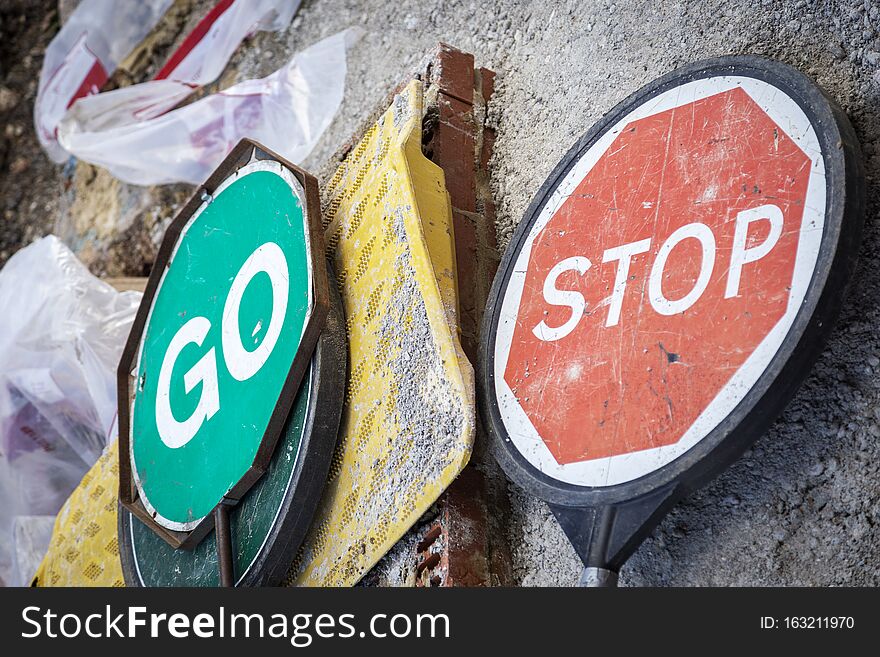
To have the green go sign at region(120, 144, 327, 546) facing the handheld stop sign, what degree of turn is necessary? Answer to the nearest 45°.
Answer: approximately 90° to its left

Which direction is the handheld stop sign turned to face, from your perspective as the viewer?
facing the viewer and to the left of the viewer

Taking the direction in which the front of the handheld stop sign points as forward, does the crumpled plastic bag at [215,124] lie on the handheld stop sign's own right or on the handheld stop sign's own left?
on the handheld stop sign's own right

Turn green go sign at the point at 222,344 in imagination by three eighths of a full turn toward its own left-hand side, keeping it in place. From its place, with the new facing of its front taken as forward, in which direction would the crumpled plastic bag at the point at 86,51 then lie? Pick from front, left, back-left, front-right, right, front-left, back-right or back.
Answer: left

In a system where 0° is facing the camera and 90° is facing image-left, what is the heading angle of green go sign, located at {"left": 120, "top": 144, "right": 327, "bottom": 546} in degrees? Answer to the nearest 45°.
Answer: approximately 45°

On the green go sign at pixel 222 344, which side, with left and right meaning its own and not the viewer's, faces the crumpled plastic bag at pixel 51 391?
right

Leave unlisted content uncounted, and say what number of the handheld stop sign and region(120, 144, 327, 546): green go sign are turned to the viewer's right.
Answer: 0
